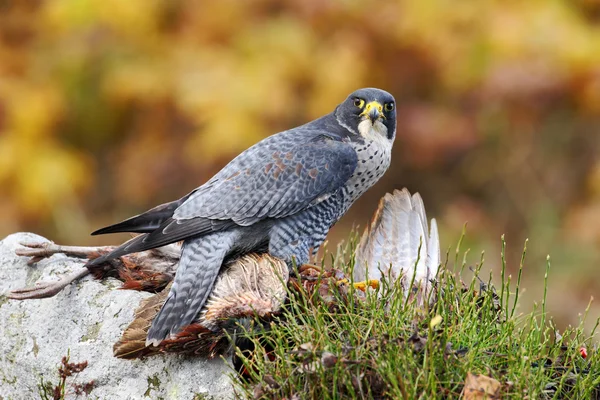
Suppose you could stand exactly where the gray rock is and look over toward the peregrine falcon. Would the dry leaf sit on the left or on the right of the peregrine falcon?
right

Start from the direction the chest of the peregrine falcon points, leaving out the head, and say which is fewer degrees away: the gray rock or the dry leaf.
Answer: the dry leaf

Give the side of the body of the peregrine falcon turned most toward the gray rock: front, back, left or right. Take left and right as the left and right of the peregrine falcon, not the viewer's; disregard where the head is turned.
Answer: back

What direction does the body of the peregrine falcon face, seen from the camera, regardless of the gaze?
to the viewer's right
